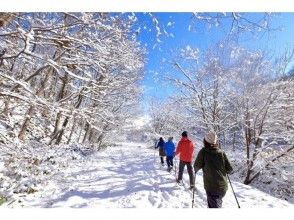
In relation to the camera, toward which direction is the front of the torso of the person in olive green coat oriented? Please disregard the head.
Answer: away from the camera
